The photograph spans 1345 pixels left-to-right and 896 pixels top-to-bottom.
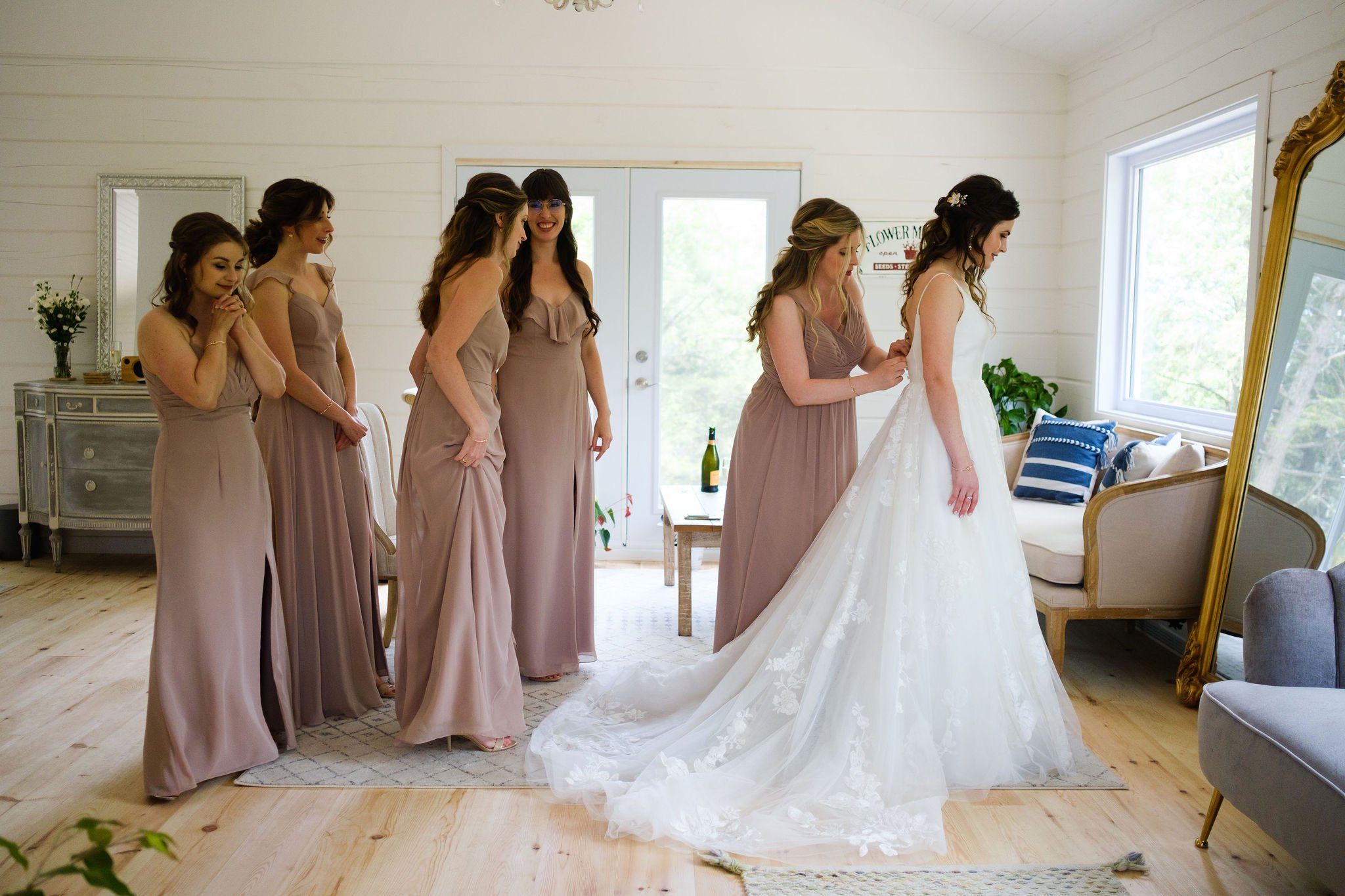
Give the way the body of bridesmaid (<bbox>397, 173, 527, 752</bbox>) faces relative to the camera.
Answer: to the viewer's right

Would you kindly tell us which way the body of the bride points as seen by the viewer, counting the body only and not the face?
to the viewer's right

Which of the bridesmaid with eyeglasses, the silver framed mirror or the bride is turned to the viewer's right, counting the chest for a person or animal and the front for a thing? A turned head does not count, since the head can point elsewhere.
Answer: the bride

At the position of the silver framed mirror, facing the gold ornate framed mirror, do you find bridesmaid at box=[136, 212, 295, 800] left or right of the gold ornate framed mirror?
right

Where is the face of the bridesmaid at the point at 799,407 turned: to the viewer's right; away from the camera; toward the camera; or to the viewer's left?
to the viewer's right

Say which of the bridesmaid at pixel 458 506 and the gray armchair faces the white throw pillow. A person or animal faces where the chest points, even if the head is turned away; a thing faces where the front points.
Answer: the bridesmaid

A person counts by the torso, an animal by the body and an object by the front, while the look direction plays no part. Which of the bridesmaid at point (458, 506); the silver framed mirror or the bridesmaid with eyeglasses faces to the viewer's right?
the bridesmaid

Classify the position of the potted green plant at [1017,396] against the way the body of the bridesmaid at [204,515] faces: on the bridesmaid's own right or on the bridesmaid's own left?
on the bridesmaid's own left
